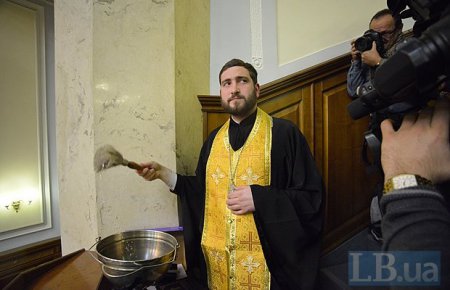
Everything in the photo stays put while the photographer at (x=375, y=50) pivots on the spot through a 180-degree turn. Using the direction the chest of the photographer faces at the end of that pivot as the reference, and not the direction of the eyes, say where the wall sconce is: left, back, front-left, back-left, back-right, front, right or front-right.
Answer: back-left

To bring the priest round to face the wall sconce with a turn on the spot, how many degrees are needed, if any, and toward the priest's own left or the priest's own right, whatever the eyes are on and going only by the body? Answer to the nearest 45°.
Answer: approximately 90° to the priest's own right

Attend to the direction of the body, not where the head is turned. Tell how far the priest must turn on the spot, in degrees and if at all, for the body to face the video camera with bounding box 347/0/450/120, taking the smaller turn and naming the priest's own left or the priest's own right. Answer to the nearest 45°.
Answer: approximately 45° to the priest's own left

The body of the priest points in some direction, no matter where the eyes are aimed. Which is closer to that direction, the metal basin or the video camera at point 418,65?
the metal basin
